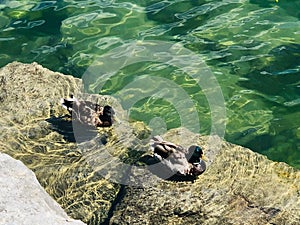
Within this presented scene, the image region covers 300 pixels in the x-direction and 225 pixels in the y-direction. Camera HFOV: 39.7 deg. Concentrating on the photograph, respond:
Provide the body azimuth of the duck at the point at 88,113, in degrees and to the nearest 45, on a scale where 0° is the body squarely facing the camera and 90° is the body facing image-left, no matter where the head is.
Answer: approximately 315°

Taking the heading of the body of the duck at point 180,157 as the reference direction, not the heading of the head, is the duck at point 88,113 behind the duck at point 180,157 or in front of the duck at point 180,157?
behind

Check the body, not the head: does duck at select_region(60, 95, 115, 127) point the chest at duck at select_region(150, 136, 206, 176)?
yes

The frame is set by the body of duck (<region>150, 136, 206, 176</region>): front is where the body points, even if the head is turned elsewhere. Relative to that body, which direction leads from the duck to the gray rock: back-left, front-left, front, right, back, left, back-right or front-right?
right

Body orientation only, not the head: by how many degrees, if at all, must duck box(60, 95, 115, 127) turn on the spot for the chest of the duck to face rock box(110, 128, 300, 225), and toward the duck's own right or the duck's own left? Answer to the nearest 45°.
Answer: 0° — it already faces it

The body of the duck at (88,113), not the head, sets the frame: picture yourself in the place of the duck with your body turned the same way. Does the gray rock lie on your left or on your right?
on your right
